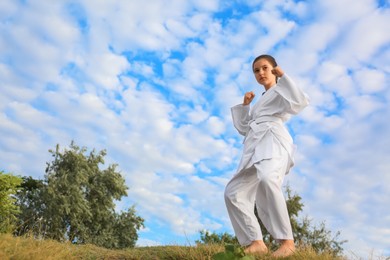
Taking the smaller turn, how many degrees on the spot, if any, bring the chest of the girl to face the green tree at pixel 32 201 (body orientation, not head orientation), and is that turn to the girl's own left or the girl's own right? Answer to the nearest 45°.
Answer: approximately 90° to the girl's own right

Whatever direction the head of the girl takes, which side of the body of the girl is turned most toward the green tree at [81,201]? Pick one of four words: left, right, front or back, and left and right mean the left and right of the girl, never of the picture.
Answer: right

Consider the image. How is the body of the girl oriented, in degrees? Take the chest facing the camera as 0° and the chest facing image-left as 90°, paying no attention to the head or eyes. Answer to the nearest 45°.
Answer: approximately 45°

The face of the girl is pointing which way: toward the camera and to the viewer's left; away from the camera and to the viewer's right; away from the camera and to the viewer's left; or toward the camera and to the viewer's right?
toward the camera and to the viewer's left
